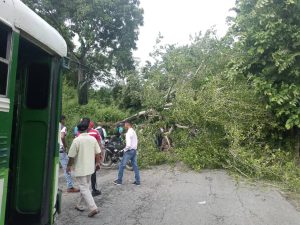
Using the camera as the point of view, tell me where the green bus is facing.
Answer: facing away from the viewer and to the right of the viewer

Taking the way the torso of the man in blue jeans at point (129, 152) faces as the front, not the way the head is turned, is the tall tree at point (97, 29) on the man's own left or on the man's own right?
on the man's own right

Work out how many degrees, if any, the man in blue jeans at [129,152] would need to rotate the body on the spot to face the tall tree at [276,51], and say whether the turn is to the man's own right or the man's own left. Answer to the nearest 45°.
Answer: approximately 180°
